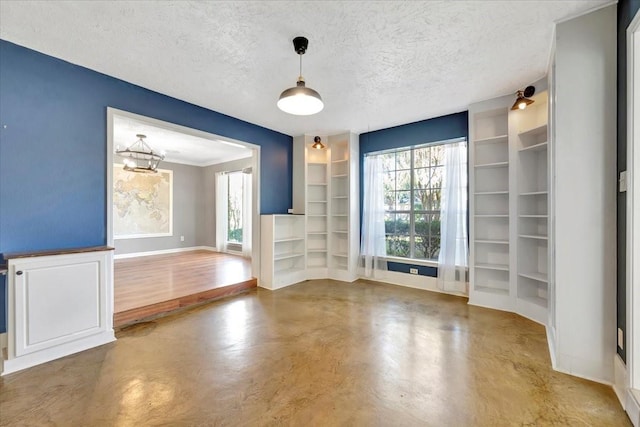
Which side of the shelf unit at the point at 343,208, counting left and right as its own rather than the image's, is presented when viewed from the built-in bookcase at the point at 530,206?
left

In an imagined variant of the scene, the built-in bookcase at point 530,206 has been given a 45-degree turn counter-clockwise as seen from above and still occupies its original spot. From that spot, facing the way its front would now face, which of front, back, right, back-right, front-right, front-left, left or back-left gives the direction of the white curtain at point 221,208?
right

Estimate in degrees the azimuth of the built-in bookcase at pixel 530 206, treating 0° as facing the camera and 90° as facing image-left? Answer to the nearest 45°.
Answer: approximately 45°

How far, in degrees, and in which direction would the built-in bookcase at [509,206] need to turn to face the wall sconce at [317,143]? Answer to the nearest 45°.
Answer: approximately 45° to its right

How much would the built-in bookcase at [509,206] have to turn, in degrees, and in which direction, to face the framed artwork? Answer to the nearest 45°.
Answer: approximately 45° to its right

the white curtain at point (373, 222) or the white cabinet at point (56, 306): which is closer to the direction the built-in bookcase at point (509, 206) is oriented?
the white cabinet

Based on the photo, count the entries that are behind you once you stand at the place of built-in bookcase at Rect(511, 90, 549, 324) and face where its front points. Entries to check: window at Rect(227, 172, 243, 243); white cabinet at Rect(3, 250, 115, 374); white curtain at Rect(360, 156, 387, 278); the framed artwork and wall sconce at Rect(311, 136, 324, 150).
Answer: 0

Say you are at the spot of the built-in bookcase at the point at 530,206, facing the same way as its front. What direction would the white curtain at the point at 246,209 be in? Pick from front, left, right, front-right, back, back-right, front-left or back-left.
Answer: front-right

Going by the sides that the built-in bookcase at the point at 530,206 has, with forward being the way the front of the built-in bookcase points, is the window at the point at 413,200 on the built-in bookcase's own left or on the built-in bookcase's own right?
on the built-in bookcase's own right

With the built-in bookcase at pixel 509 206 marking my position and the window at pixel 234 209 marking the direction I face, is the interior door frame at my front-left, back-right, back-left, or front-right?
front-left

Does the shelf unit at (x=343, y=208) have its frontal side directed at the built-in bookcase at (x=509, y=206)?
no

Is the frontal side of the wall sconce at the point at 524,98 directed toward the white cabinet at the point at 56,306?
yes

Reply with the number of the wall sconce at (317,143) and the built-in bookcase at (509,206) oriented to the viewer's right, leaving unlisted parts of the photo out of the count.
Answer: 0

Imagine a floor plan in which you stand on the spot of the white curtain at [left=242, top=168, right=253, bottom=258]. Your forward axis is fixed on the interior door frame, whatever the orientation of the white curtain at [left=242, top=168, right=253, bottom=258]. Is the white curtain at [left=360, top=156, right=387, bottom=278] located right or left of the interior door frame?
left

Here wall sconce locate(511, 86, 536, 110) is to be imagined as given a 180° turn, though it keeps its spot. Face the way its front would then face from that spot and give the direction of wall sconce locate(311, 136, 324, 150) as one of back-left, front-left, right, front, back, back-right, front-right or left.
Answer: back-left

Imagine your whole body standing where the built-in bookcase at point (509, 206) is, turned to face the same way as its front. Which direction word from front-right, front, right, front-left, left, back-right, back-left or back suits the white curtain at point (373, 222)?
front-right

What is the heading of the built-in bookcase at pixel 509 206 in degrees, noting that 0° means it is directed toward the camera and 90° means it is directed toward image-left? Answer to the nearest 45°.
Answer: approximately 45°

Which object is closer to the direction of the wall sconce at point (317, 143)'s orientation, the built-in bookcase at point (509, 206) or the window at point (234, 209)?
the built-in bookcase

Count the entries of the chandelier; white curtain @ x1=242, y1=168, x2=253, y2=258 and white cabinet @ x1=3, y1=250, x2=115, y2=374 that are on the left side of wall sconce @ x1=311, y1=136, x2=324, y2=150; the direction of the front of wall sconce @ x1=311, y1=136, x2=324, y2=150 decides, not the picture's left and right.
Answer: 0

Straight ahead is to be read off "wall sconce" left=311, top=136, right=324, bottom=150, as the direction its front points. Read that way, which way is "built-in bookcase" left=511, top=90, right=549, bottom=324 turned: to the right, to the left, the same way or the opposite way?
to the right

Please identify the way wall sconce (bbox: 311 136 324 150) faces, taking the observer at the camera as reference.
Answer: facing the viewer

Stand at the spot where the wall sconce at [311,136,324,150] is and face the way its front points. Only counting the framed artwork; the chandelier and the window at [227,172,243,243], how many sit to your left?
0
